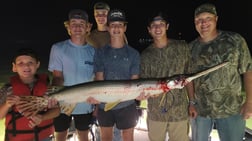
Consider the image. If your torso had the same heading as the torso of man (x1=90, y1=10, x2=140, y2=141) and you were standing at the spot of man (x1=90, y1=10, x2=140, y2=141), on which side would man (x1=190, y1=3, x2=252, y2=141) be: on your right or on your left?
on your left

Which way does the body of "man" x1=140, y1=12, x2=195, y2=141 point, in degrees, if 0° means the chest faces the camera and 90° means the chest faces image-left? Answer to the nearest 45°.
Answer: approximately 0°

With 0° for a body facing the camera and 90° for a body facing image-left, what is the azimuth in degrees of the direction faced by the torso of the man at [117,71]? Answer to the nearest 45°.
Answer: approximately 0°

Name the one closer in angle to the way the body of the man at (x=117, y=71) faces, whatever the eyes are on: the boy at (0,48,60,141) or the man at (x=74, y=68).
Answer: the boy

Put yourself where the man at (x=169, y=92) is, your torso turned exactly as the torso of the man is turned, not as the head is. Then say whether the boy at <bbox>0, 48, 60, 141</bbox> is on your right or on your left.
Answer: on your right

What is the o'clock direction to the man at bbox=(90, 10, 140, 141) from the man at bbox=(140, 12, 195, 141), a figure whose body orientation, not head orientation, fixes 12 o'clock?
the man at bbox=(90, 10, 140, 141) is roughly at 3 o'clock from the man at bbox=(140, 12, 195, 141).

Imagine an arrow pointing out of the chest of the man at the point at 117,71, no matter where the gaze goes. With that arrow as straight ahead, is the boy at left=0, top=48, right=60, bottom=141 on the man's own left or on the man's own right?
on the man's own right

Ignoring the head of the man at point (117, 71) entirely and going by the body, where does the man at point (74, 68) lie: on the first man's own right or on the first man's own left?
on the first man's own right

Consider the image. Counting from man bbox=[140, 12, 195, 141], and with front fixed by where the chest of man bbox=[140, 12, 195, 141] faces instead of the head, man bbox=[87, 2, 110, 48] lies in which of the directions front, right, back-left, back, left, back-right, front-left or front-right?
back-right
